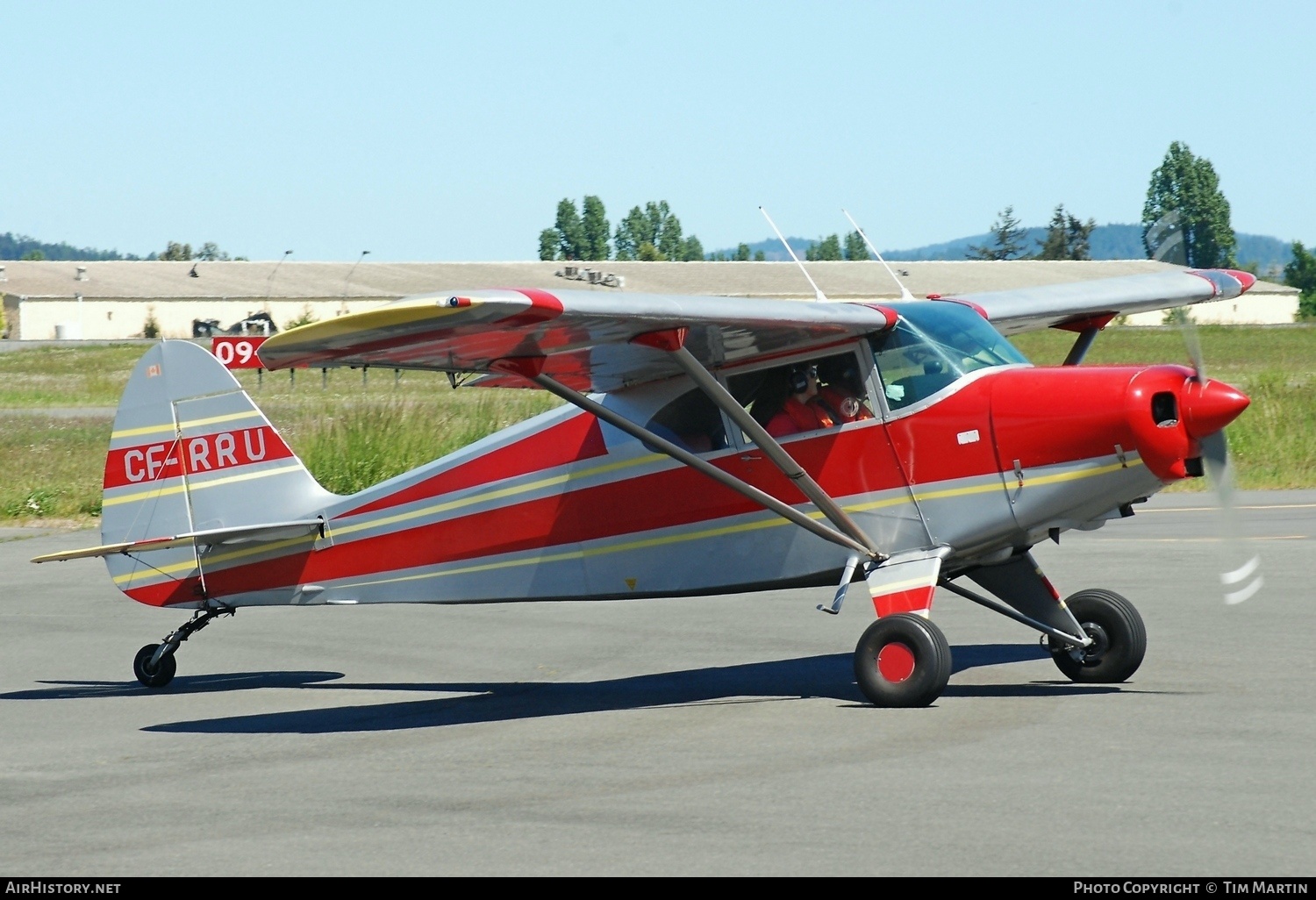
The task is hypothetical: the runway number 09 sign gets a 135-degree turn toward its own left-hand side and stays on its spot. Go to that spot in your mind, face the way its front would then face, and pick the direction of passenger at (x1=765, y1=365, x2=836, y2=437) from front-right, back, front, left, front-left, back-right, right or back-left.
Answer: right

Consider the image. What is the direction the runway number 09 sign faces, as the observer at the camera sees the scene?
facing the viewer

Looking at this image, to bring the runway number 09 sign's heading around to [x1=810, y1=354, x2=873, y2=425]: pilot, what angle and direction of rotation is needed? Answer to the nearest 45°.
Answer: approximately 45° to its left
